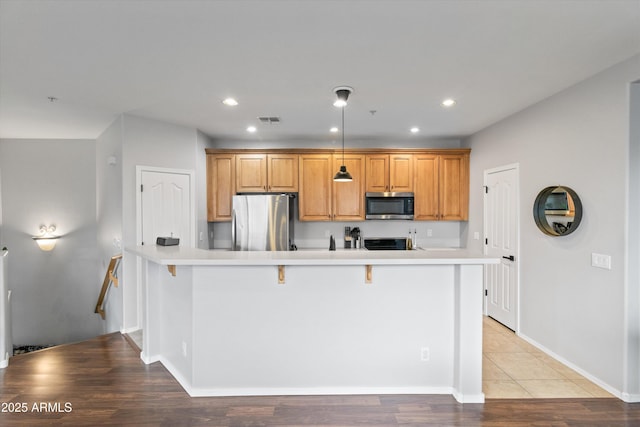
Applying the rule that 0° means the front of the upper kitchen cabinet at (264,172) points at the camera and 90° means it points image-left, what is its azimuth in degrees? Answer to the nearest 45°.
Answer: approximately 0°

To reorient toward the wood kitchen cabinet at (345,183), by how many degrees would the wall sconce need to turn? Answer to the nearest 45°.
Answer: approximately 45° to its left

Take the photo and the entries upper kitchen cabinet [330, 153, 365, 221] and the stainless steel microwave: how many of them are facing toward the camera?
2

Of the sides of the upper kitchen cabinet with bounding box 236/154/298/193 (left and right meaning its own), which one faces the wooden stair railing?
right

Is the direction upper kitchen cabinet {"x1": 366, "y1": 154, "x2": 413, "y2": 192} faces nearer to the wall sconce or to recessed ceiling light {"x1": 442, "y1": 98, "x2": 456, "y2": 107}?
the recessed ceiling light

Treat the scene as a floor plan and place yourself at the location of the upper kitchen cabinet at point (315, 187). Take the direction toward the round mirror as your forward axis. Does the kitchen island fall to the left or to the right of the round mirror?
right

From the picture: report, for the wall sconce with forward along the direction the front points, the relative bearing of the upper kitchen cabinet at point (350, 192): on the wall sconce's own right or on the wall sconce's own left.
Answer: on the wall sconce's own left

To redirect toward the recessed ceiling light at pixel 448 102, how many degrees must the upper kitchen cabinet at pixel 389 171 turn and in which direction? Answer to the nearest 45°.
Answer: approximately 45° to its left

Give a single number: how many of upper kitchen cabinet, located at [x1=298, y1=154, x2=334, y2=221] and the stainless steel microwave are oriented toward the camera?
2

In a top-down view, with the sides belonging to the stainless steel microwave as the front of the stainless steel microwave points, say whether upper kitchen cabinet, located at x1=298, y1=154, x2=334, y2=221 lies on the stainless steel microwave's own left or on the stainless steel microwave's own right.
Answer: on the stainless steel microwave's own right

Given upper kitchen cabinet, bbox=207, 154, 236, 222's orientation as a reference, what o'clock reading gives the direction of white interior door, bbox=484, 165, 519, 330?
The white interior door is roughly at 10 o'clock from the upper kitchen cabinet.
